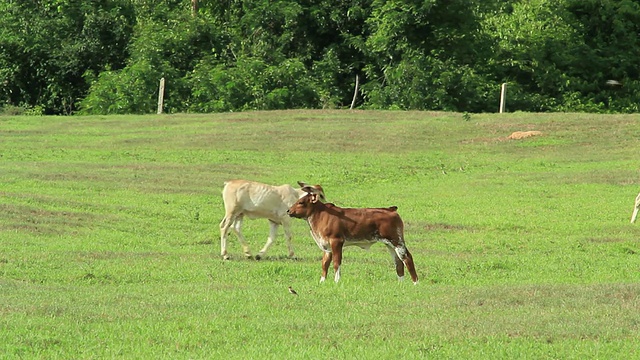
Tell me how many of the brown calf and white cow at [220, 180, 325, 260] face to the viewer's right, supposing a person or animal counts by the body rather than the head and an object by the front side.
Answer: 1

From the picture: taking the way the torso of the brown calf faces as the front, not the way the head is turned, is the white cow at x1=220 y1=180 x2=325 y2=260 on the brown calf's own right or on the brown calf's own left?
on the brown calf's own right

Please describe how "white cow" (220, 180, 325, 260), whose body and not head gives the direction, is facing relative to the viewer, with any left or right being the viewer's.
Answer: facing to the right of the viewer

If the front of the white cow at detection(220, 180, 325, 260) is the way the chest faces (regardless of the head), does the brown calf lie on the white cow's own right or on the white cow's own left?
on the white cow's own right

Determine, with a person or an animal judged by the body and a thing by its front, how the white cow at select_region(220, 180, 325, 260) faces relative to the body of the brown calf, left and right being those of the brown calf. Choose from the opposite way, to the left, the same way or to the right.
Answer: the opposite way

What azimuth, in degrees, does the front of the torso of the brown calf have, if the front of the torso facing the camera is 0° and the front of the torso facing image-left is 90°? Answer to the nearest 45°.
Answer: approximately 90°
